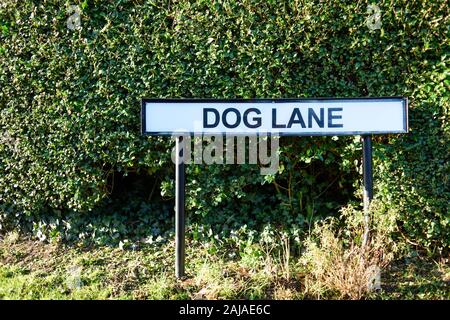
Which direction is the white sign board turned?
toward the camera
